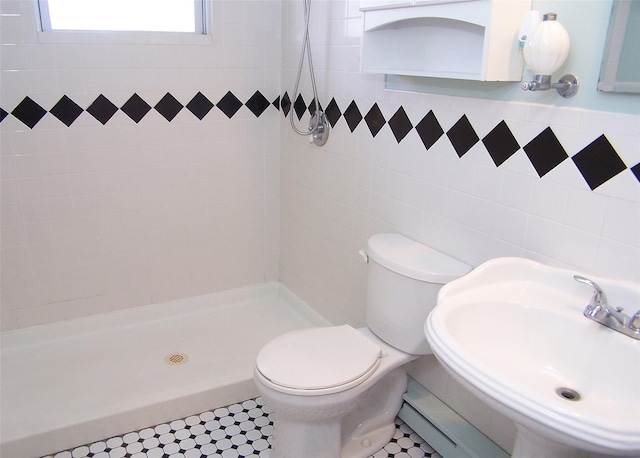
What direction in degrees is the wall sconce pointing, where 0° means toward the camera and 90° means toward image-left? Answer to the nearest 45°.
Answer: approximately 45°

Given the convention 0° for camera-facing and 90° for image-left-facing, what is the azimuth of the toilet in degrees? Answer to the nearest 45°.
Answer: approximately 45°

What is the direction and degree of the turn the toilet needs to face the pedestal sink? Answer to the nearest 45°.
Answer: approximately 90° to its left

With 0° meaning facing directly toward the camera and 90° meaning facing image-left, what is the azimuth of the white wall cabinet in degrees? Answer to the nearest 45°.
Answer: approximately 45°
